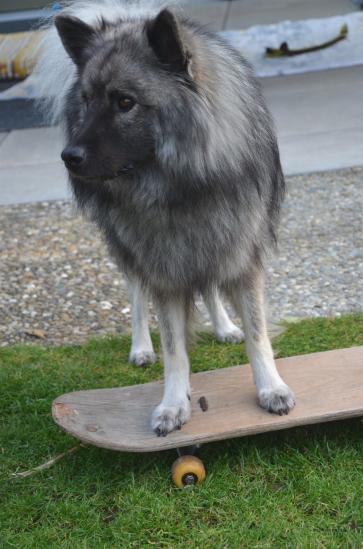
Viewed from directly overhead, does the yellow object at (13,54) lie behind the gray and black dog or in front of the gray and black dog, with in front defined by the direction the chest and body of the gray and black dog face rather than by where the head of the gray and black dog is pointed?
behind

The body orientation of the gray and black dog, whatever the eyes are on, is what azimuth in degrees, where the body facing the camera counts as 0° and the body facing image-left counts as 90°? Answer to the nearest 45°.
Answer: approximately 0°
